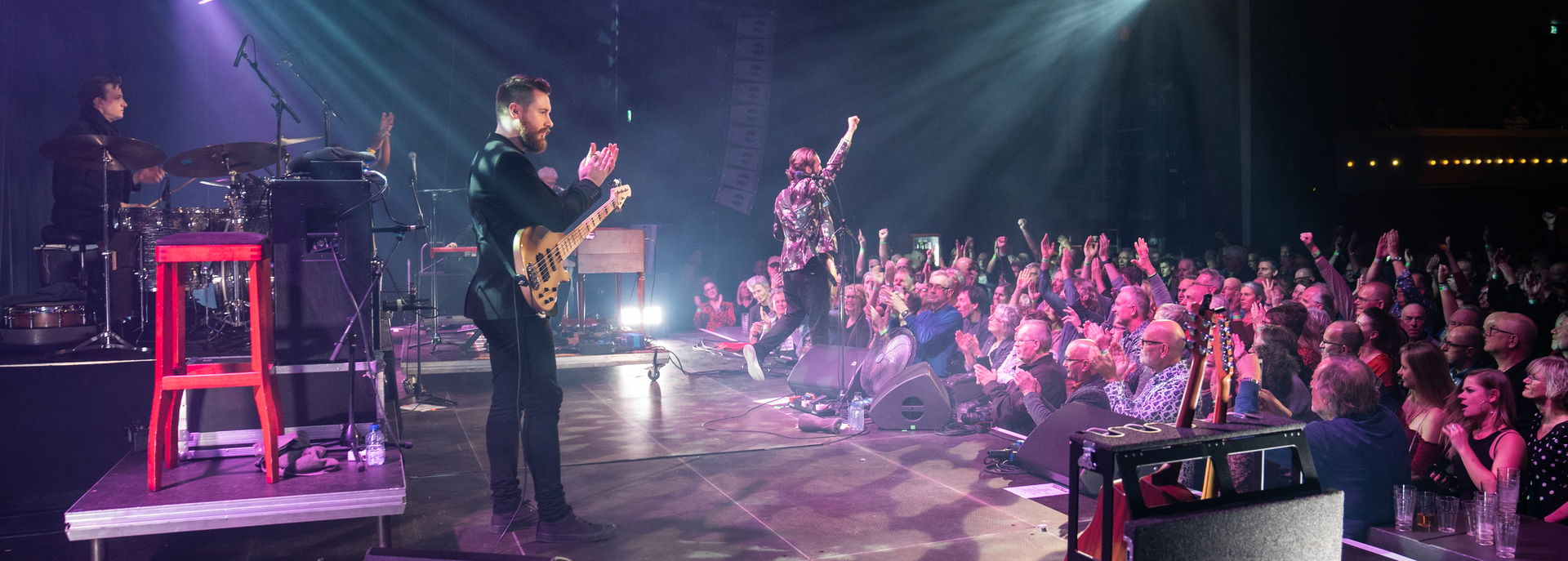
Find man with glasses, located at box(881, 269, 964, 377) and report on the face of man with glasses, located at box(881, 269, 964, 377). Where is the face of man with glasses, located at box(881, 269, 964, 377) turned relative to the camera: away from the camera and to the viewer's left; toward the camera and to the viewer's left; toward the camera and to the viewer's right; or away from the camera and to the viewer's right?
toward the camera and to the viewer's left

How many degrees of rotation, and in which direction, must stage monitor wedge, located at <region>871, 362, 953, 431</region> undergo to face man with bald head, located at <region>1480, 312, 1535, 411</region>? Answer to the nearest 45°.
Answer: approximately 135° to its left

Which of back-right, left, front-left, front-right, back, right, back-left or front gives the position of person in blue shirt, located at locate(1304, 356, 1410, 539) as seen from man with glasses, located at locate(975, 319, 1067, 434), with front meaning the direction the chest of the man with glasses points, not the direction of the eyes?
back-left

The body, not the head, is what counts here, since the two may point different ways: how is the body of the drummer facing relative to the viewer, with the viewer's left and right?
facing to the right of the viewer

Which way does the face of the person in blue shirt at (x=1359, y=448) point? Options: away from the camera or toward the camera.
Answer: away from the camera

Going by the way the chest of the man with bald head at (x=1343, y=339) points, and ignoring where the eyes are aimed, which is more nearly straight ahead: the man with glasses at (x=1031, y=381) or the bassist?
the man with glasses

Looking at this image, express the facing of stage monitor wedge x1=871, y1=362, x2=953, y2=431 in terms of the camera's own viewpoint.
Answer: facing to the left of the viewer

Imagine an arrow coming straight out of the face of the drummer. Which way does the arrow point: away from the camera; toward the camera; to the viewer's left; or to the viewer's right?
to the viewer's right

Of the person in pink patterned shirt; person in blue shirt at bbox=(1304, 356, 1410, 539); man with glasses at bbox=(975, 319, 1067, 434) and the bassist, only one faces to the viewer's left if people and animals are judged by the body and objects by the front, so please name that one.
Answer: the man with glasses

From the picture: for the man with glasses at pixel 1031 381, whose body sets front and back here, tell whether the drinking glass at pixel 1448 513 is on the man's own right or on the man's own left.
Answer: on the man's own left

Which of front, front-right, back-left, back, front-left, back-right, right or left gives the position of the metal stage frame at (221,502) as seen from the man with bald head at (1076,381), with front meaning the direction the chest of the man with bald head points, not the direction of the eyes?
front-left

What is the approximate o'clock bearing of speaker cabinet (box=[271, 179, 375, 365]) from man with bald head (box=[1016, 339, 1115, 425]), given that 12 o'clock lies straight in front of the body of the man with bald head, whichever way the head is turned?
The speaker cabinet is roughly at 11 o'clock from the man with bald head.

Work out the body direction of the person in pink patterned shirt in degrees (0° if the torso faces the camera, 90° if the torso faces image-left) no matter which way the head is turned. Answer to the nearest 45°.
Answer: approximately 225°

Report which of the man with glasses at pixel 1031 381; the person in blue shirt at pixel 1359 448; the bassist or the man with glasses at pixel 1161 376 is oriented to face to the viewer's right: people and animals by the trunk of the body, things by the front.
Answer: the bassist

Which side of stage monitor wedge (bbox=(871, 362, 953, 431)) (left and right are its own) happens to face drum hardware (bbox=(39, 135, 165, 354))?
front

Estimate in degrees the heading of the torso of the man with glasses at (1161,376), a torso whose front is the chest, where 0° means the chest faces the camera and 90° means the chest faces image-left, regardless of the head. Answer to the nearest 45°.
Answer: approximately 90°

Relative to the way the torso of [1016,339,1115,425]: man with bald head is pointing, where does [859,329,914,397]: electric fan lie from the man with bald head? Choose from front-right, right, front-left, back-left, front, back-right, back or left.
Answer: front-right

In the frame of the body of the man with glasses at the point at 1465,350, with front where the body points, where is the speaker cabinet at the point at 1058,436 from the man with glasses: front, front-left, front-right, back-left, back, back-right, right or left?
front-left
